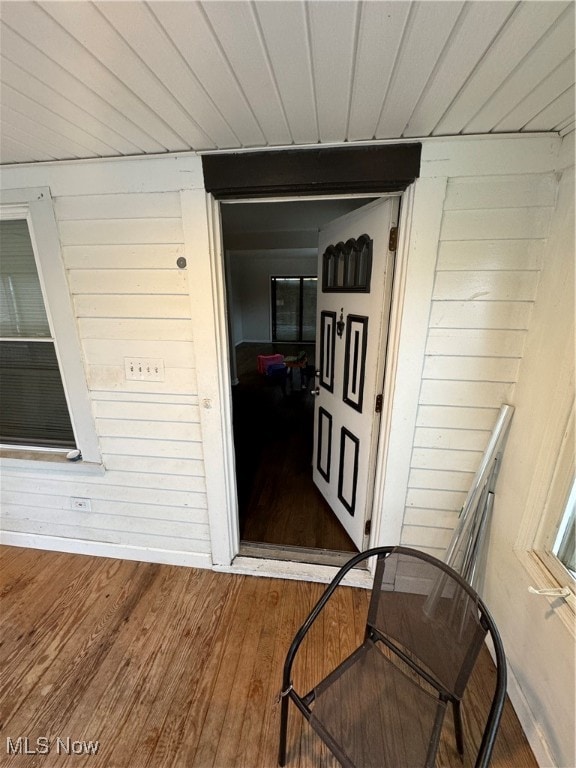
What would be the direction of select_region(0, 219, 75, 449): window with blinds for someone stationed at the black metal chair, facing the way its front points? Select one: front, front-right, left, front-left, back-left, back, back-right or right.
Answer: front-right

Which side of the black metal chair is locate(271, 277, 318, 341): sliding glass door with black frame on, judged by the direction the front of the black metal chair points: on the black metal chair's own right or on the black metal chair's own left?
on the black metal chair's own right

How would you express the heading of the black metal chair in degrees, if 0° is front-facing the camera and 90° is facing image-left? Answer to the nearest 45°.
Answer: approximately 45°
